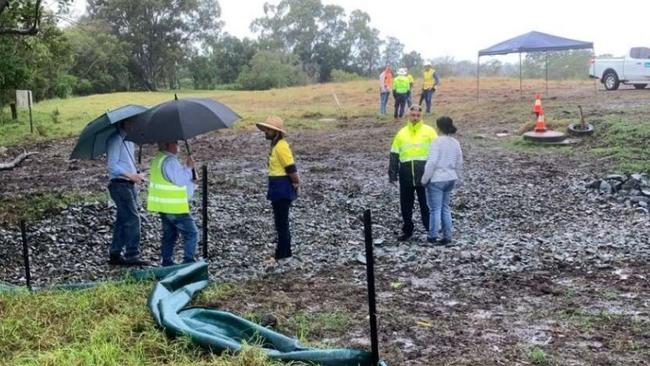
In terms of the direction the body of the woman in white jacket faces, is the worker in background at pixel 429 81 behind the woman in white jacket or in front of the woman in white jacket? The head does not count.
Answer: in front

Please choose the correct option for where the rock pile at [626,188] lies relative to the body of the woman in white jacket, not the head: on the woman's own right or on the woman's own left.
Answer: on the woman's own right

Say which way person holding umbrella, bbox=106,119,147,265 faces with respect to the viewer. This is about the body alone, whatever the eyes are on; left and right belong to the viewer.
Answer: facing to the right of the viewer

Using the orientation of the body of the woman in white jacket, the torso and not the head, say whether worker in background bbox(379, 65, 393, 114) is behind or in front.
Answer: in front

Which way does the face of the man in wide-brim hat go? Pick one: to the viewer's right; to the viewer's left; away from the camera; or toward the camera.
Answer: to the viewer's left

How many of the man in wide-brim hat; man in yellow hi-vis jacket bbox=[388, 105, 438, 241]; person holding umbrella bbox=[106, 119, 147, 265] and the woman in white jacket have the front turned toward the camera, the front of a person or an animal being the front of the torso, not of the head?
1

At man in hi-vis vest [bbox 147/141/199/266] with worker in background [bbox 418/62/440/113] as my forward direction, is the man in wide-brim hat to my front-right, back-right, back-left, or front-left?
front-right

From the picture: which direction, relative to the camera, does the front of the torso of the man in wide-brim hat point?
to the viewer's left

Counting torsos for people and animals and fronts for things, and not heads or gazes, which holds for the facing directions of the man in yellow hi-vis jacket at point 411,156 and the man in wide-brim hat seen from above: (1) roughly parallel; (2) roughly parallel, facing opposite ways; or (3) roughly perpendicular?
roughly perpendicular

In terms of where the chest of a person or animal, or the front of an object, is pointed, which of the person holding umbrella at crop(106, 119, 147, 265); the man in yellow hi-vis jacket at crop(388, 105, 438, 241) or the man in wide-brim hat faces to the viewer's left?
the man in wide-brim hat

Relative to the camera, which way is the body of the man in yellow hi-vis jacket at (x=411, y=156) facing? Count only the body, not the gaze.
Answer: toward the camera

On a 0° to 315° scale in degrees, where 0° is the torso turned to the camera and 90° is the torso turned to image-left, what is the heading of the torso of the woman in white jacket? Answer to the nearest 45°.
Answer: approximately 135°

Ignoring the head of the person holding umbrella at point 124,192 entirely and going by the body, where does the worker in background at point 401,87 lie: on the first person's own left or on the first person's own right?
on the first person's own left

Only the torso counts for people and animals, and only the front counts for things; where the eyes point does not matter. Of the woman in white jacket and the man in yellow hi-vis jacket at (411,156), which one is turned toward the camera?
the man in yellow hi-vis jacket

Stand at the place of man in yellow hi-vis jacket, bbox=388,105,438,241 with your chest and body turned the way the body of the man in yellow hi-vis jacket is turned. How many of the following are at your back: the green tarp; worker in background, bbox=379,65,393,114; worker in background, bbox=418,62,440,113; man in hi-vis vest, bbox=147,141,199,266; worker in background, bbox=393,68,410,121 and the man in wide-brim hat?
3

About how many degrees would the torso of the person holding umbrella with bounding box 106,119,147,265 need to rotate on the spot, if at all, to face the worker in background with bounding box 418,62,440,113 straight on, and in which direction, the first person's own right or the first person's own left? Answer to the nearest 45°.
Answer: approximately 45° to the first person's own left
